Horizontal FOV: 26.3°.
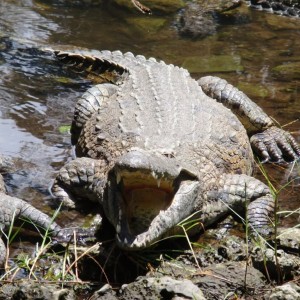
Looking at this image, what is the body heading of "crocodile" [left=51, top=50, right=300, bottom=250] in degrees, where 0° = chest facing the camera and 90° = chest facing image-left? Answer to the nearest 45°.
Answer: approximately 0°

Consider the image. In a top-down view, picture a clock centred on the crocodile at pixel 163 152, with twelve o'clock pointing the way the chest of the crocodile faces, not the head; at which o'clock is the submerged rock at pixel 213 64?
The submerged rock is roughly at 6 o'clock from the crocodile.

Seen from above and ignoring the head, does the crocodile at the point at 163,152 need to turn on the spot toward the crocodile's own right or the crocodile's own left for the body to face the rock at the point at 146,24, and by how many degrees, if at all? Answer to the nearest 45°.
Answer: approximately 180°

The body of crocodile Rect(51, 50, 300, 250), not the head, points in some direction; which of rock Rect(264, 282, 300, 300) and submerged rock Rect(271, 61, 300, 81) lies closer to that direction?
the rock

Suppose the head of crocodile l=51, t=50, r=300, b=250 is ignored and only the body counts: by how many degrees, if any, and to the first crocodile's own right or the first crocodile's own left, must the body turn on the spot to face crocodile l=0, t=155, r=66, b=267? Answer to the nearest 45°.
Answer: approximately 45° to the first crocodile's own right

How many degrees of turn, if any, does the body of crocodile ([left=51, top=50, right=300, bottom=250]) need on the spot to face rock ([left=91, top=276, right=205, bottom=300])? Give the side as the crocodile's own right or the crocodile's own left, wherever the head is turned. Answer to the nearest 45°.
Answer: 0° — it already faces it

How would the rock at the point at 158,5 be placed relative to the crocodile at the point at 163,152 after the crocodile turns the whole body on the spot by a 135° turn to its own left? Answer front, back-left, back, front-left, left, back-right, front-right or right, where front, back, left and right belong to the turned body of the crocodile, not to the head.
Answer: front-left

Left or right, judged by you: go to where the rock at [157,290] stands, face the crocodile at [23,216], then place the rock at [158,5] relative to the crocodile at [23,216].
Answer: right

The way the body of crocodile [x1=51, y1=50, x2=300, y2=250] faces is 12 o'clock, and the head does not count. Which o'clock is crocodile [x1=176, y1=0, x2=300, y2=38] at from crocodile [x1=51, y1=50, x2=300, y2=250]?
crocodile [x1=176, y1=0, x2=300, y2=38] is roughly at 6 o'clock from crocodile [x1=51, y1=50, x2=300, y2=250].
